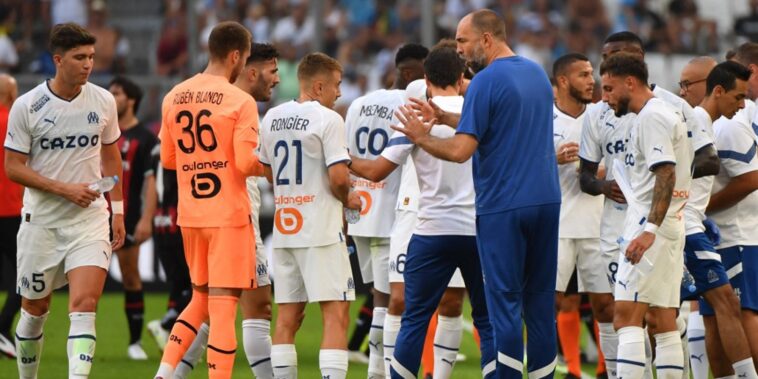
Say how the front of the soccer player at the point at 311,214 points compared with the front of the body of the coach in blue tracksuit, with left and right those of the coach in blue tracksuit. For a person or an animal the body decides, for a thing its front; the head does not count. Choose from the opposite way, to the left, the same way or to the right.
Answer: to the right

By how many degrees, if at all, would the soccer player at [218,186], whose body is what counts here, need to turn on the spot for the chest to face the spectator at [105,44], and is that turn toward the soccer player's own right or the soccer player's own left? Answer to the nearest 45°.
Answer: approximately 45° to the soccer player's own left

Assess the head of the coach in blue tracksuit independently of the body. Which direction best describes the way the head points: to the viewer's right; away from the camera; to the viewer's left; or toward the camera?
to the viewer's left

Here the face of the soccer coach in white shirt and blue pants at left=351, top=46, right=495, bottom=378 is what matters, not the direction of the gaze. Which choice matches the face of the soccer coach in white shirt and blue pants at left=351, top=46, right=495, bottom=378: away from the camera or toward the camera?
away from the camera

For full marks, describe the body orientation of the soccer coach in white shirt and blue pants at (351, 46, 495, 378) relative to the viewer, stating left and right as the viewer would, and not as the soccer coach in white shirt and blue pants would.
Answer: facing away from the viewer

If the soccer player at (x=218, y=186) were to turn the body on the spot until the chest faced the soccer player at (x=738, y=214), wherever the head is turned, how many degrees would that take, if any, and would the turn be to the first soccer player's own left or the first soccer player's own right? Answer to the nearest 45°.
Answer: approximately 45° to the first soccer player's own right

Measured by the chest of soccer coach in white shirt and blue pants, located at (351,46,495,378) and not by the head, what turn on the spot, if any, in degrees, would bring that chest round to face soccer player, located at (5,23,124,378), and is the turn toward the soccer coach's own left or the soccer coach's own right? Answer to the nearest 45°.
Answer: approximately 90° to the soccer coach's own left

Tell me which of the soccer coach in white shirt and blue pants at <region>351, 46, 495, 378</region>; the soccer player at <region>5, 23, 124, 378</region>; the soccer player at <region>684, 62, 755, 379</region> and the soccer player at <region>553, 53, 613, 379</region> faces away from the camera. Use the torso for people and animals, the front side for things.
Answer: the soccer coach in white shirt and blue pants at <region>351, 46, 495, 378</region>
